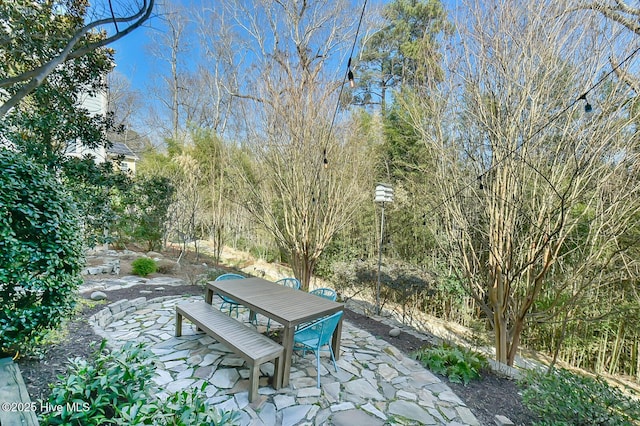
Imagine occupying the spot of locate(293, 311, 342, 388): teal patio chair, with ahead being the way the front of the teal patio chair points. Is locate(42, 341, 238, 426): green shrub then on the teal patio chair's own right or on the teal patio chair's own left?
on the teal patio chair's own left

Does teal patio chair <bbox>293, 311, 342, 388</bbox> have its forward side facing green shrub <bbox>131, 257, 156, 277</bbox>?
yes

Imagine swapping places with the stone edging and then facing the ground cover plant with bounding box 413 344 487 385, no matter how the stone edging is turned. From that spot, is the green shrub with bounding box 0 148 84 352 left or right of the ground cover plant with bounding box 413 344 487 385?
right

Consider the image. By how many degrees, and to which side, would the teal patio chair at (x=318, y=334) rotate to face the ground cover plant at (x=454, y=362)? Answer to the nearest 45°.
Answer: approximately 135° to its right

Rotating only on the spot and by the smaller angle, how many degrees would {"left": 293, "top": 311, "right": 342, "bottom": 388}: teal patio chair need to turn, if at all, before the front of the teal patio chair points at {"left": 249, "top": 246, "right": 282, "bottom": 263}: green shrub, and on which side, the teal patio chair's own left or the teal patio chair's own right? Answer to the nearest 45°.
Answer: approximately 45° to the teal patio chair's own right

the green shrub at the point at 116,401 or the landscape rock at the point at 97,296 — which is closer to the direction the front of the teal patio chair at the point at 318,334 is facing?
the landscape rock

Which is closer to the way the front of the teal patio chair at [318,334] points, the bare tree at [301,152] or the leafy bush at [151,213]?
the leafy bush

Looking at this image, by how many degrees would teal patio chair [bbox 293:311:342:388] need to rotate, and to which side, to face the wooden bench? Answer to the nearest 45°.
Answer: approximately 45° to its left

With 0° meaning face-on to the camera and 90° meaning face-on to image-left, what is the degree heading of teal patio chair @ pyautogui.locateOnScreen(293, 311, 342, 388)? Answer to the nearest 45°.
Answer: approximately 135°

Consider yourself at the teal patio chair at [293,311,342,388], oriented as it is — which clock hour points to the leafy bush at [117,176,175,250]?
The leafy bush is roughly at 12 o'clock from the teal patio chair.

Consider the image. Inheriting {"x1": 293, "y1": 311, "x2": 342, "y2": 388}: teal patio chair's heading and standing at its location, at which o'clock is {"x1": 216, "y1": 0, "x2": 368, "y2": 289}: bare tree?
The bare tree is roughly at 1 o'clock from the teal patio chair.
